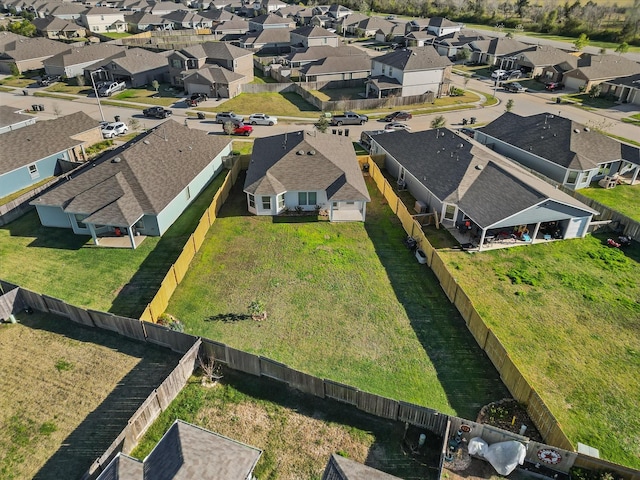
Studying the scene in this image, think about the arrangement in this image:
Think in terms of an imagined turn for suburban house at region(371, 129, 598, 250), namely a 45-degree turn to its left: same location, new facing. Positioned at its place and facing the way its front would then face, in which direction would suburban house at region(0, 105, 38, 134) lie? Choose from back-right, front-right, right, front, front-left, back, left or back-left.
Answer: front

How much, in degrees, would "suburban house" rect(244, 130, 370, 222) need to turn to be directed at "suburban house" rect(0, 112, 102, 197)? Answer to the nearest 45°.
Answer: approximately 90° to its left

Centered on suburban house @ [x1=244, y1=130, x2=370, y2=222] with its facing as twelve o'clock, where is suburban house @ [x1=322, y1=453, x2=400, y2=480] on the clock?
suburban house @ [x1=322, y1=453, x2=400, y2=480] is roughly at 6 o'clock from suburban house @ [x1=244, y1=130, x2=370, y2=222].

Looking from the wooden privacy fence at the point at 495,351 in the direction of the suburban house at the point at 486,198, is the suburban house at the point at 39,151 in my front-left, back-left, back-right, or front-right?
front-left

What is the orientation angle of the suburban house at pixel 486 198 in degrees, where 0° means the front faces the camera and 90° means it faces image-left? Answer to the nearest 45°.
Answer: approximately 135°

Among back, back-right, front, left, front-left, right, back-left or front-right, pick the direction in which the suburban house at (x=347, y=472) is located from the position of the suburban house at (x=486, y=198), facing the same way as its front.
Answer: back-left

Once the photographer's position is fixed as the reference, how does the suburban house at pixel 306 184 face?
facing away from the viewer

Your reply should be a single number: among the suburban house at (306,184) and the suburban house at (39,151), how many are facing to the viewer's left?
0

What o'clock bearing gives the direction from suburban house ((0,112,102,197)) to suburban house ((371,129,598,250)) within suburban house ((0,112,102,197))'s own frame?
suburban house ((371,129,598,250)) is roughly at 3 o'clock from suburban house ((0,112,102,197)).

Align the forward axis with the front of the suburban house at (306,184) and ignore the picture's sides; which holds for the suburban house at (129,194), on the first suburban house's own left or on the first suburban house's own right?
on the first suburban house's own left

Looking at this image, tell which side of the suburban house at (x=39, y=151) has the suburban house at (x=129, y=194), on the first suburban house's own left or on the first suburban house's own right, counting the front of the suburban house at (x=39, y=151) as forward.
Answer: on the first suburban house's own right

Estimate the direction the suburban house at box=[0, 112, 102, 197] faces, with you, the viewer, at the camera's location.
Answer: facing away from the viewer and to the right of the viewer

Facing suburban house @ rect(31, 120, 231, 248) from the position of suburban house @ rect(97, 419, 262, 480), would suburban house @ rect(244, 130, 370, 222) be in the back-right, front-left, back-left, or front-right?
front-right

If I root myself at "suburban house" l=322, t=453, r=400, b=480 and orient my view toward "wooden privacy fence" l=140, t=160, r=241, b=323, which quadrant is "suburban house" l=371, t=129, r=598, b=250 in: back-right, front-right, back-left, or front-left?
front-right
